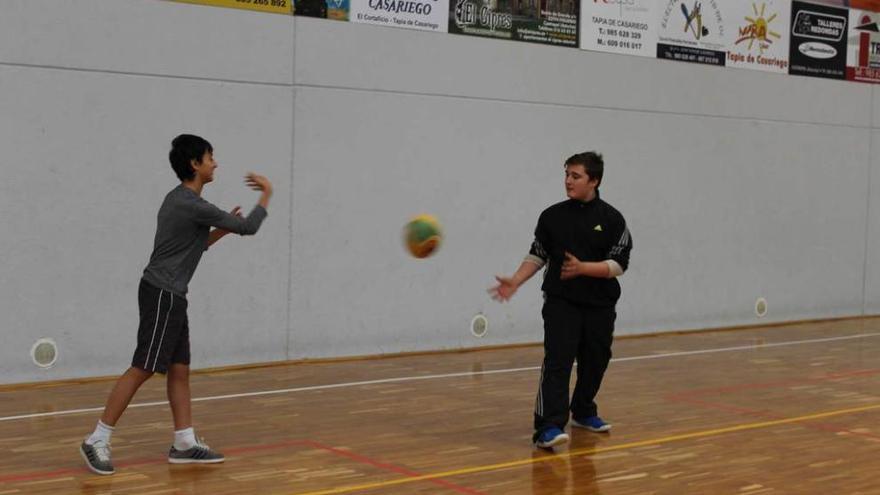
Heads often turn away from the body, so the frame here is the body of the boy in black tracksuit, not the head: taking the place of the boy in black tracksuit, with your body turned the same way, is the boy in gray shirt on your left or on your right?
on your right

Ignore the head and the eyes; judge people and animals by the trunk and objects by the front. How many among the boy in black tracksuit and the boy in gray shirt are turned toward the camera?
1

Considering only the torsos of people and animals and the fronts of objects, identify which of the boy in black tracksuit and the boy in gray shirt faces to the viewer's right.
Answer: the boy in gray shirt

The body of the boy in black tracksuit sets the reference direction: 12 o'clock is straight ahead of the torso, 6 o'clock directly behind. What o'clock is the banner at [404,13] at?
The banner is roughly at 5 o'clock from the boy in black tracksuit.

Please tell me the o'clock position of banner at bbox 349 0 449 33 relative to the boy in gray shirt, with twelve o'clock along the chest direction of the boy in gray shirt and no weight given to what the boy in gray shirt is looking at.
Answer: The banner is roughly at 10 o'clock from the boy in gray shirt.

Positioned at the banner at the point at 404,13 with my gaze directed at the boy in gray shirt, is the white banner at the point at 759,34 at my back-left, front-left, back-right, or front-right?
back-left

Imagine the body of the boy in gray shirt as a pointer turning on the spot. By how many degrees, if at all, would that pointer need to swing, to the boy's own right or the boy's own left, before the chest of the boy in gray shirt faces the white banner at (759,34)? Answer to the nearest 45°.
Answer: approximately 45° to the boy's own left

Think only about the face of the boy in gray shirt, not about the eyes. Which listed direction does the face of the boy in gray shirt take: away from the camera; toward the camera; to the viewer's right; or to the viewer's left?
to the viewer's right

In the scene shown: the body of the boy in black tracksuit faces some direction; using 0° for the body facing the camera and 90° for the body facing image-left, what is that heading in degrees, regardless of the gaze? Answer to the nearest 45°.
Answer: approximately 0°

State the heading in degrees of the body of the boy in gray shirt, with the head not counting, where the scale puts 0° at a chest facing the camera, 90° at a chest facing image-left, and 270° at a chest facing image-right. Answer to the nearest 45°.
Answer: approximately 270°

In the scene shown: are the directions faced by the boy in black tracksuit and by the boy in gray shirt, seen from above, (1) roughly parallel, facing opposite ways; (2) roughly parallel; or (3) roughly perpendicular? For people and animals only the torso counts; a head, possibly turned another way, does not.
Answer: roughly perpendicular

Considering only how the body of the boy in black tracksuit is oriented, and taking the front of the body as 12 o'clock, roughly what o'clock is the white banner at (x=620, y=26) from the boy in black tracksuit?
The white banner is roughly at 6 o'clock from the boy in black tracksuit.
